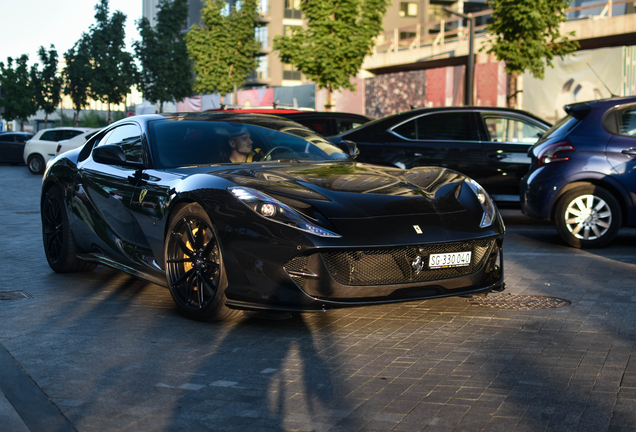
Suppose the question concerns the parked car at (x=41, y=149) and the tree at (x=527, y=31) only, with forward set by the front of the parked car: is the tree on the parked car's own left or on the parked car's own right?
on the parked car's own right

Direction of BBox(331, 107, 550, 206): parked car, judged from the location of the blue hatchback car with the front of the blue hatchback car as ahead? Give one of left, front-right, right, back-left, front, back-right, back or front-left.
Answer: back-left

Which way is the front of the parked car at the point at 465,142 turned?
to the viewer's right

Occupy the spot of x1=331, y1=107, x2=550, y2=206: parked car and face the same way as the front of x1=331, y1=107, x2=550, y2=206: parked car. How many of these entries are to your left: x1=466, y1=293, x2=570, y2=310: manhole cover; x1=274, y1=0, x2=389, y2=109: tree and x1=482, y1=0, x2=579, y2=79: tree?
2

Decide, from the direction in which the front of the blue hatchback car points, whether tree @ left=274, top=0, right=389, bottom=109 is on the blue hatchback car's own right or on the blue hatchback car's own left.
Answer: on the blue hatchback car's own left

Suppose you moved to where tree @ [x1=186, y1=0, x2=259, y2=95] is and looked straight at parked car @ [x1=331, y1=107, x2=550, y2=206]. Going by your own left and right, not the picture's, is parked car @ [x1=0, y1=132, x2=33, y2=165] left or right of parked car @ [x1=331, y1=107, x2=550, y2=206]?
right

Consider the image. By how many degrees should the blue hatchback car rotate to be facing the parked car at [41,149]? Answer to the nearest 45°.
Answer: approximately 135° to its left

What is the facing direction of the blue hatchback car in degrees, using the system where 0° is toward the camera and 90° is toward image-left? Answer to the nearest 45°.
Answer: approximately 270°

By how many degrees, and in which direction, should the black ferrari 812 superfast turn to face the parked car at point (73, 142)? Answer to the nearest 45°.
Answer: approximately 135° to its left
